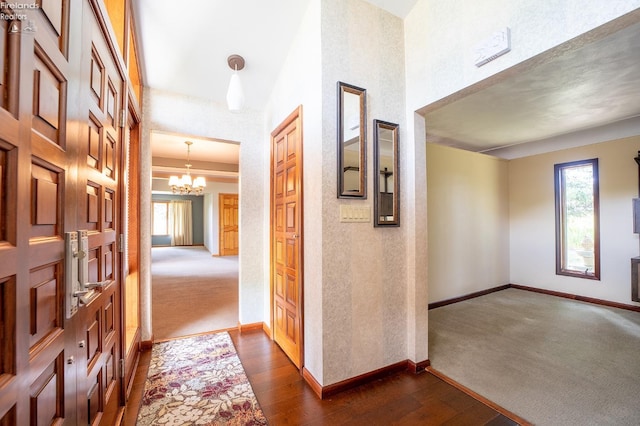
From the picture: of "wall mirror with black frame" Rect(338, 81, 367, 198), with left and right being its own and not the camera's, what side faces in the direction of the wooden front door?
right

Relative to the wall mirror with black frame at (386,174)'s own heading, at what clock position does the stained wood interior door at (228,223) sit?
The stained wood interior door is roughly at 6 o'clock from the wall mirror with black frame.

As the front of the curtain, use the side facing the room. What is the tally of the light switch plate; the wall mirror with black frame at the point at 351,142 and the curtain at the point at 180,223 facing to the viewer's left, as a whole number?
0

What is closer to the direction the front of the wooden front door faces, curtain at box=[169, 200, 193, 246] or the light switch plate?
the light switch plate

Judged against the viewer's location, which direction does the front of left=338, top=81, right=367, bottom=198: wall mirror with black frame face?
facing the viewer and to the right of the viewer

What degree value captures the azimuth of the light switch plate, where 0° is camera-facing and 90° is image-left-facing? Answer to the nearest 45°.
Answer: approximately 315°

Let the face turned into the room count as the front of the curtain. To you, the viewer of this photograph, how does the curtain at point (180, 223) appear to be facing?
facing the viewer

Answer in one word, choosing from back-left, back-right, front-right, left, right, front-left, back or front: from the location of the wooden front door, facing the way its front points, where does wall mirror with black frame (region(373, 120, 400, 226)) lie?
front-left
